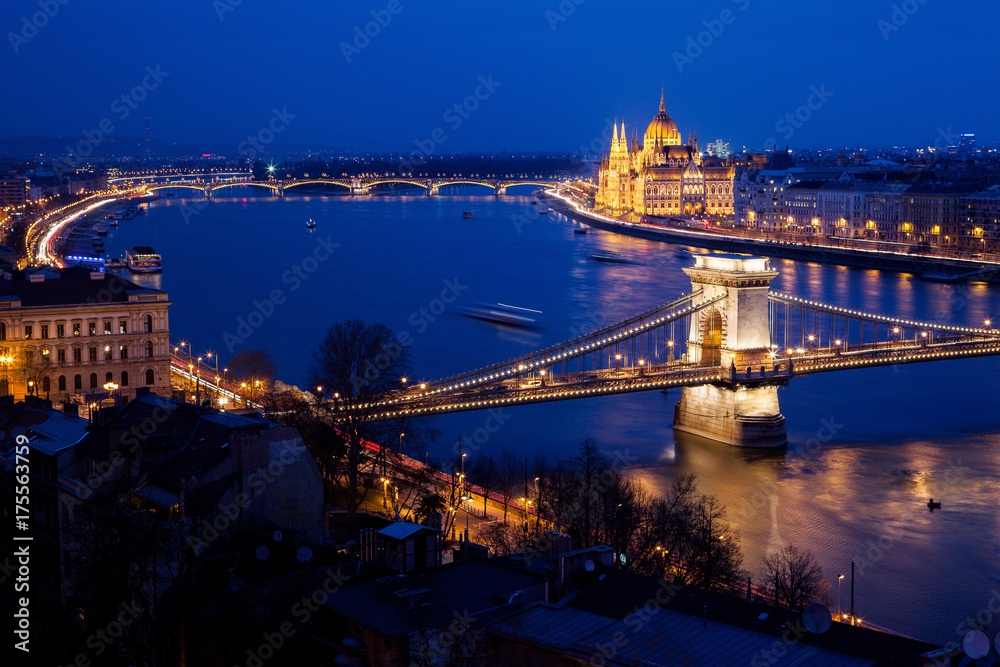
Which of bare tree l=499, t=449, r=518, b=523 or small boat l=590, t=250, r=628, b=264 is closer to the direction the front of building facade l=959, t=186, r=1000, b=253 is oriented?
the bare tree

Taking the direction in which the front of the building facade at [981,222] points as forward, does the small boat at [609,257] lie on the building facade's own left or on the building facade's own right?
on the building facade's own right

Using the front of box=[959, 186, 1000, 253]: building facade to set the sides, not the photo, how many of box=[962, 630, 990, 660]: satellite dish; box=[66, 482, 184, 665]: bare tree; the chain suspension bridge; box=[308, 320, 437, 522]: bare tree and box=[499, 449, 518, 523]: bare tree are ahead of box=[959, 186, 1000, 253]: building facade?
5

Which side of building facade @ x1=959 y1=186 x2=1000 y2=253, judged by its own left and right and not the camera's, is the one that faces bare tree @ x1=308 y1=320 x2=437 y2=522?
front

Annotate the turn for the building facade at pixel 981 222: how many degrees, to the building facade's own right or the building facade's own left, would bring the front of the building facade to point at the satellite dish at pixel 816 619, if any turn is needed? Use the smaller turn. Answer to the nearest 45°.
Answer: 0° — it already faces it

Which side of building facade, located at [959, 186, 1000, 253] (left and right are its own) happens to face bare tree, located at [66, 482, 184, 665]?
front

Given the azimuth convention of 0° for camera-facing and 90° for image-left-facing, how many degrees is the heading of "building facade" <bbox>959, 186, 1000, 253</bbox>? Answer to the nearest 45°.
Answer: approximately 0°

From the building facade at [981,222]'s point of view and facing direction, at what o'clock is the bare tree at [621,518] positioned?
The bare tree is roughly at 12 o'clock from the building facade.

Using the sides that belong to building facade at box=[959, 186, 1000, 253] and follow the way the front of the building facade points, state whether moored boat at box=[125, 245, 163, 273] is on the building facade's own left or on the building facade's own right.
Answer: on the building facade's own right

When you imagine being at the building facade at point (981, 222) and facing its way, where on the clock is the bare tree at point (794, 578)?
The bare tree is roughly at 12 o'clock from the building facade.

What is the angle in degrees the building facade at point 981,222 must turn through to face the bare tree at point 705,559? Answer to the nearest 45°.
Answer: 0° — it already faces it

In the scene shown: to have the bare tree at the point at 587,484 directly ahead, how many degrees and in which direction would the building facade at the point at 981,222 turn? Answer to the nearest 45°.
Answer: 0° — it already faces it
